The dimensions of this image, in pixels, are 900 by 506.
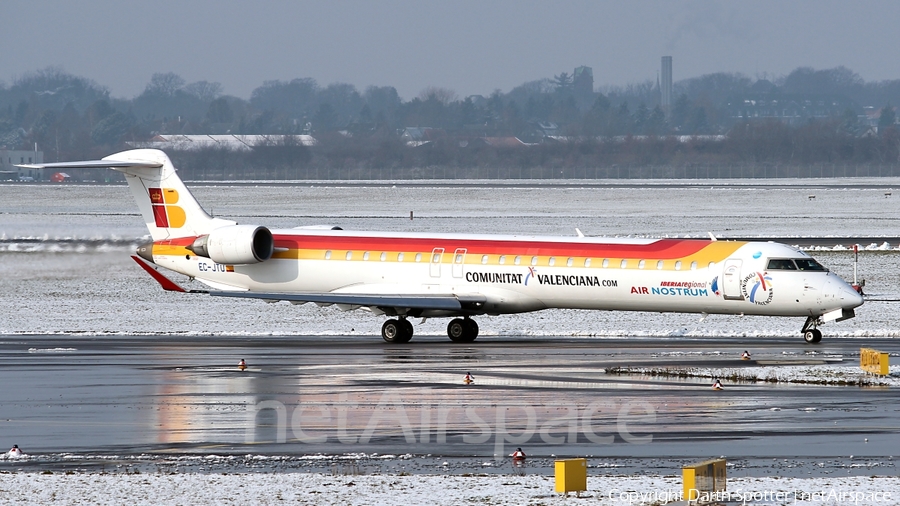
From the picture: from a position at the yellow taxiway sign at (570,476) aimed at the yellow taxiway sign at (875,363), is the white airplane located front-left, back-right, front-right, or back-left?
front-left

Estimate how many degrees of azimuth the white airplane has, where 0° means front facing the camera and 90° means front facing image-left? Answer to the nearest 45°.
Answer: approximately 315°

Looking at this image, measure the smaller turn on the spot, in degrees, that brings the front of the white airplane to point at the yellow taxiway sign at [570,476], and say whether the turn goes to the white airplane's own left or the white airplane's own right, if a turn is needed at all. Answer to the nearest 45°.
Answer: approximately 45° to the white airplane's own right
